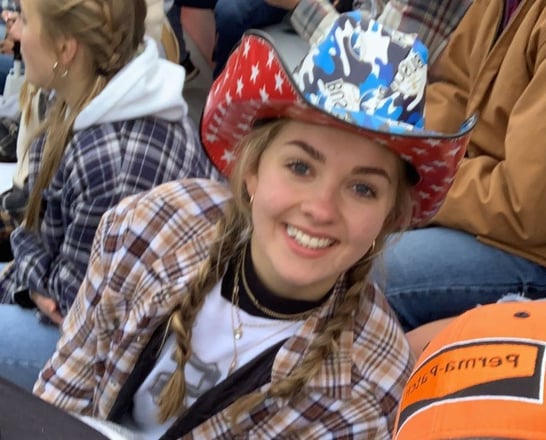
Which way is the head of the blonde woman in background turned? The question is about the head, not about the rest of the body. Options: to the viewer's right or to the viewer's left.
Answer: to the viewer's left

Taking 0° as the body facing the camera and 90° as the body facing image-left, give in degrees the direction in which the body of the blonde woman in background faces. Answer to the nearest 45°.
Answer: approximately 90°

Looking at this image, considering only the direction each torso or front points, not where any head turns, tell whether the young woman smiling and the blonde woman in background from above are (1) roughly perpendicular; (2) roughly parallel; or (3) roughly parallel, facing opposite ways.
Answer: roughly perpendicular

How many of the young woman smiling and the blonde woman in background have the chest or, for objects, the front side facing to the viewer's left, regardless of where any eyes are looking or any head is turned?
1

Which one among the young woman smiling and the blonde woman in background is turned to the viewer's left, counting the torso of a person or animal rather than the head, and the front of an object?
the blonde woman in background

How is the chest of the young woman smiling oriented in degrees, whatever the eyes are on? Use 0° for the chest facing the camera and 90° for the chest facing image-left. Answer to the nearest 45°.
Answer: approximately 0°
